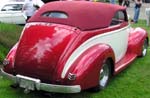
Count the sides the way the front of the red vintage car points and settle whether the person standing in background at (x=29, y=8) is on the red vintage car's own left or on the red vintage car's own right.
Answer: on the red vintage car's own left

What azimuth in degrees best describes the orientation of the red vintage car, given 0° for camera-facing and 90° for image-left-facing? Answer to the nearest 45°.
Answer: approximately 225°

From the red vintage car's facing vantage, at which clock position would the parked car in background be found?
The parked car in background is roughly at 10 o'clock from the red vintage car.
